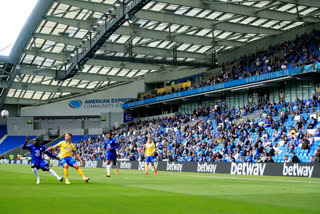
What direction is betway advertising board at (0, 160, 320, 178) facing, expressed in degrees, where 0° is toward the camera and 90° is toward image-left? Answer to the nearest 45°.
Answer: approximately 45°
